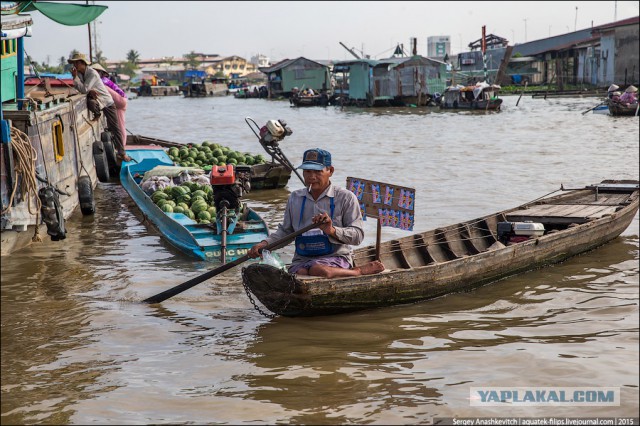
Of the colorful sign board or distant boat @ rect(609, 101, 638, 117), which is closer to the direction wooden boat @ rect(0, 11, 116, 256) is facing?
the distant boat

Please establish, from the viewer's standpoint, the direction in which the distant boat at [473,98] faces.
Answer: facing to the right of the viewer

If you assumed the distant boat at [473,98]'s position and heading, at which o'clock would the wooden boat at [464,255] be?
The wooden boat is roughly at 3 o'clock from the distant boat.

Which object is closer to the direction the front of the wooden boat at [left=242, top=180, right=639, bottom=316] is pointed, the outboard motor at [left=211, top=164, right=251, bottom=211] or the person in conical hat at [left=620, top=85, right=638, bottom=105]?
the outboard motor

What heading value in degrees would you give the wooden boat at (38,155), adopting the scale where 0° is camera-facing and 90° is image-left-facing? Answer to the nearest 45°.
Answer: approximately 225°
